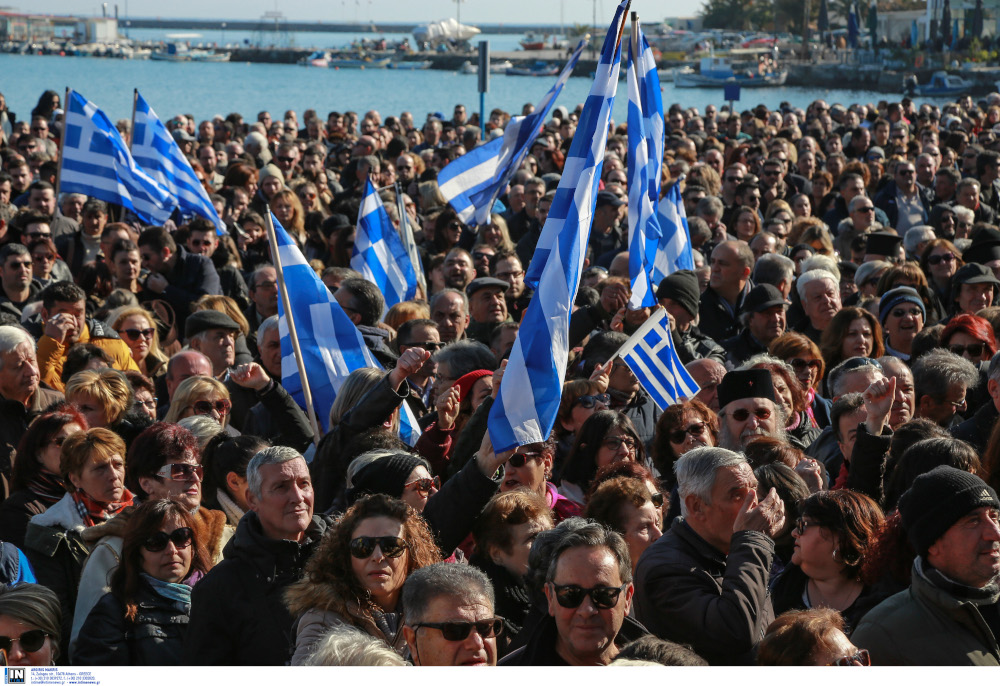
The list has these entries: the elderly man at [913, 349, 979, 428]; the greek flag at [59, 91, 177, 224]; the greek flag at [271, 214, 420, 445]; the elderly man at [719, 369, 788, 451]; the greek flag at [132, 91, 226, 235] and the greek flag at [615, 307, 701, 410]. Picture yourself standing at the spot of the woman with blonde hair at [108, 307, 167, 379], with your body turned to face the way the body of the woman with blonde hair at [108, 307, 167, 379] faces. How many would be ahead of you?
4

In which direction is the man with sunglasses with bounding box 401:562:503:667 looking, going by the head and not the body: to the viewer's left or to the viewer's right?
to the viewer's right

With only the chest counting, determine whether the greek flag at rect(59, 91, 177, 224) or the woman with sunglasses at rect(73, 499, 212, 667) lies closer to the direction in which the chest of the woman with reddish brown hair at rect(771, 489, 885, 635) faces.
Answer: the woman with sunglasses

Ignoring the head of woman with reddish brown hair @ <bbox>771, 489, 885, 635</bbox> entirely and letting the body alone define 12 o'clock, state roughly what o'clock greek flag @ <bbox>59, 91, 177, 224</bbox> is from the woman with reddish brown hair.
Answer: The greek flag is roughly at 3 o'clock from the woman with reddish brown hair.

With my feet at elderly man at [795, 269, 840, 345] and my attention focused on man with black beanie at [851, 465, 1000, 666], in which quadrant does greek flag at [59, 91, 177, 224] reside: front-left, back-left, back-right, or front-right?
back-right

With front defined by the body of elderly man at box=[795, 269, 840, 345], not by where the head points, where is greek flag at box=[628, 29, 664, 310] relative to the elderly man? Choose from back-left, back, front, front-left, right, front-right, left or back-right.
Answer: right

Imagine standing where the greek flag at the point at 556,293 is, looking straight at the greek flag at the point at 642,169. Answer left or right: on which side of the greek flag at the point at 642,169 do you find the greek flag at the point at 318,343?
left

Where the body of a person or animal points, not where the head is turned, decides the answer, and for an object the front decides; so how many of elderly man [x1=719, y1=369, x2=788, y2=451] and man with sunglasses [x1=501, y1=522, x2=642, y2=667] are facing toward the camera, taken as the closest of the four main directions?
2
